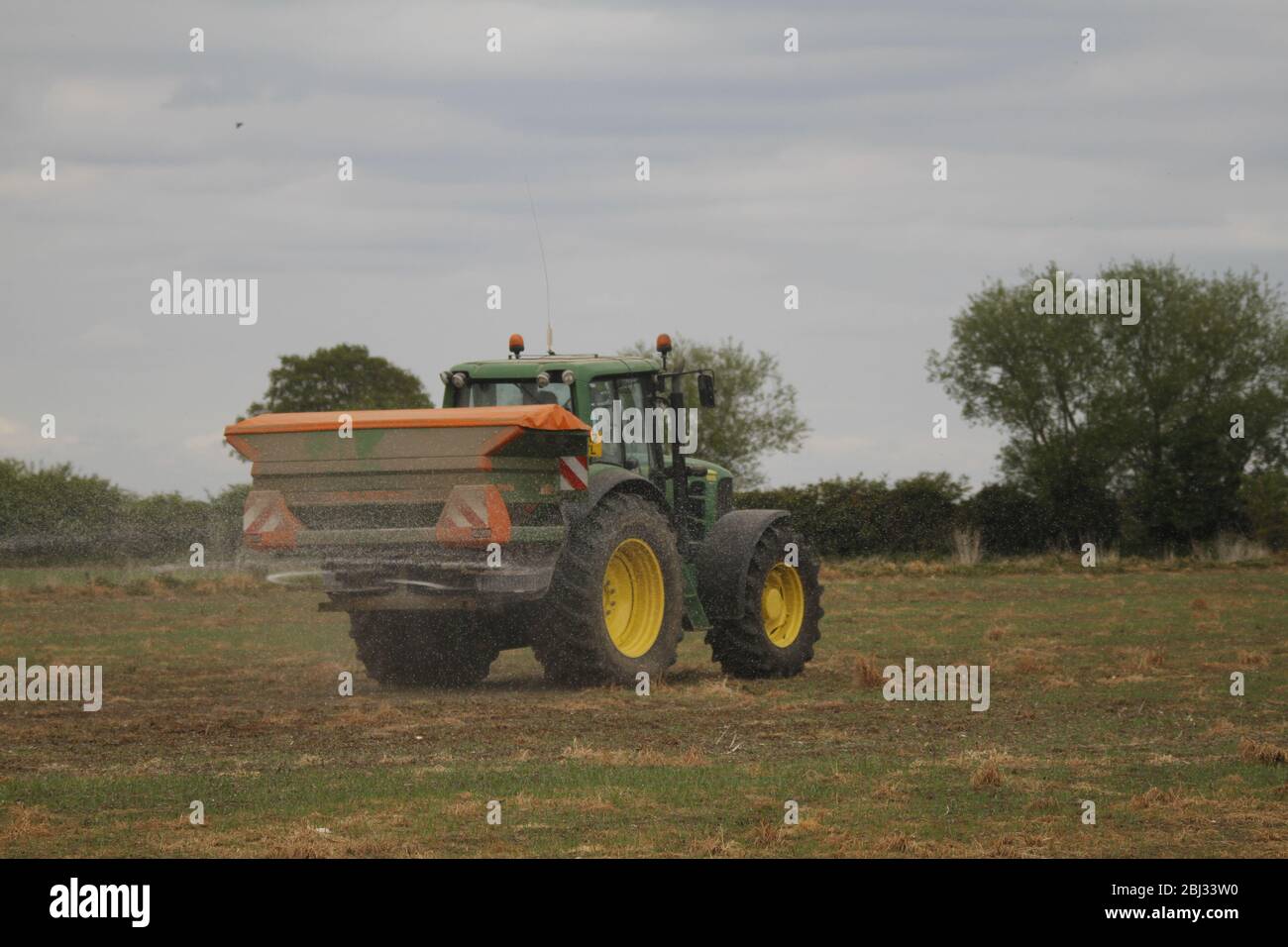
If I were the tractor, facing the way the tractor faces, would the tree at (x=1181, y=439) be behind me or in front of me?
in front

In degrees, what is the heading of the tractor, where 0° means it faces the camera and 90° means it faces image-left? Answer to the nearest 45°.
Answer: approximately 225°
